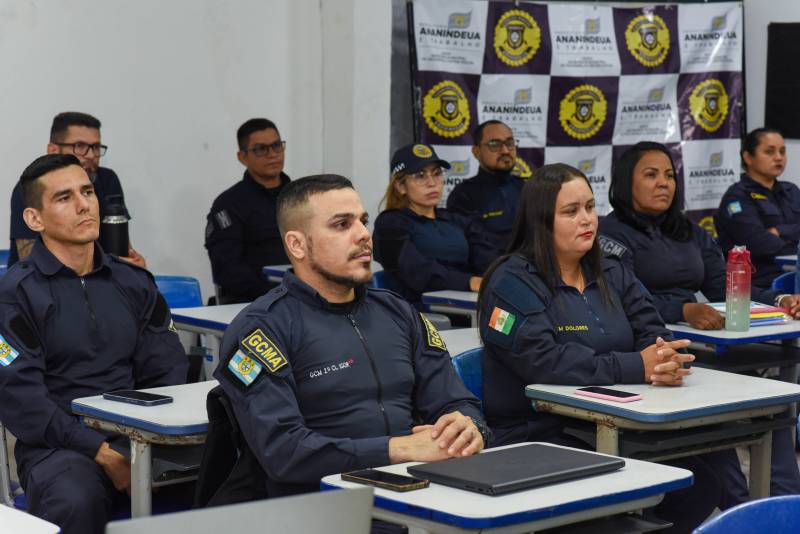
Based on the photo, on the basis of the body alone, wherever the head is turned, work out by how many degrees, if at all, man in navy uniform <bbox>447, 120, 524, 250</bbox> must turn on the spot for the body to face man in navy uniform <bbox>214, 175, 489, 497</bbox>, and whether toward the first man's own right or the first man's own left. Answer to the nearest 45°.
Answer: approximately 45° to the first man's own right

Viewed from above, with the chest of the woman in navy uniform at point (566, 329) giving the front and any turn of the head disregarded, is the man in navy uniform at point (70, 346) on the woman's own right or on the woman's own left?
on the woman's own right

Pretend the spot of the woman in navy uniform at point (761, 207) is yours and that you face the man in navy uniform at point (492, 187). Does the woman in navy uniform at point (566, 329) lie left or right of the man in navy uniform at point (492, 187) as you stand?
left

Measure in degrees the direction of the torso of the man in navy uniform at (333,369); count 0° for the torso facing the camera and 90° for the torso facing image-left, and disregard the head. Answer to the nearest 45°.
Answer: approximately 315°

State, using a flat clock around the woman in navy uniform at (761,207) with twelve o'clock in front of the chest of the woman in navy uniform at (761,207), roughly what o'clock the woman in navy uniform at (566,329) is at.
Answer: the woman in navy uniform at (566,329) is roughly at 2 o'clock from the woman in navy uniform at (761,207).

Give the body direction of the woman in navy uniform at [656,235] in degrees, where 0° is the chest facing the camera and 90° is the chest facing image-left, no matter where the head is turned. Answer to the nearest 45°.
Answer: approximately 315°
